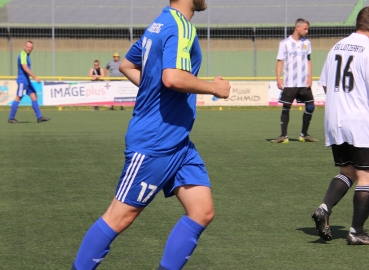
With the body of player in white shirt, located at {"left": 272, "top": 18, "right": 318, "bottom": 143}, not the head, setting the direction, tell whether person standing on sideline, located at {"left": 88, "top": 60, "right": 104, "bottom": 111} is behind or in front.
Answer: behind

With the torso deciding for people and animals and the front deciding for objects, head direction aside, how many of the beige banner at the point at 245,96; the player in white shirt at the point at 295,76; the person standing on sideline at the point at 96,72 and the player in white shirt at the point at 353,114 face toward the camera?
3

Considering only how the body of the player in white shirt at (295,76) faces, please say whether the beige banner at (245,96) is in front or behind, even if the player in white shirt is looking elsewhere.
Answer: behind

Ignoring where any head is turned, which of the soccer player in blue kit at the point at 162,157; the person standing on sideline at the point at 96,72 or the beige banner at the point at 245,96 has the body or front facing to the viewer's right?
the soccer player in blue kit

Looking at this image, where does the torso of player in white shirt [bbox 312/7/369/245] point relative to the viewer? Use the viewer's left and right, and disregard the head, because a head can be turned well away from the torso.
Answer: facing away from the viewer and to the right of the viewer

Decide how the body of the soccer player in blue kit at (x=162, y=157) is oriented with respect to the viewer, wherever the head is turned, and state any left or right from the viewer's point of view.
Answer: facing to the right of the viewer

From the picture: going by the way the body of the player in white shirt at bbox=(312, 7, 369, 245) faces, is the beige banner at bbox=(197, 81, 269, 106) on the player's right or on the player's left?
on the player's left

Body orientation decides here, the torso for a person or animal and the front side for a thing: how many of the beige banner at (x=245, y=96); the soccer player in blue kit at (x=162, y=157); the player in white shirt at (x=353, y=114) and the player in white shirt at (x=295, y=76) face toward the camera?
2

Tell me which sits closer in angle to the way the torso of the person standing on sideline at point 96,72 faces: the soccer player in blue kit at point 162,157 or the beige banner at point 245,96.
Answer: the soccer player in blue kit

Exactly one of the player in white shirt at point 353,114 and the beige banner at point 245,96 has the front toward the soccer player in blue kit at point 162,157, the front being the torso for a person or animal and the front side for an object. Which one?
the beige banner
